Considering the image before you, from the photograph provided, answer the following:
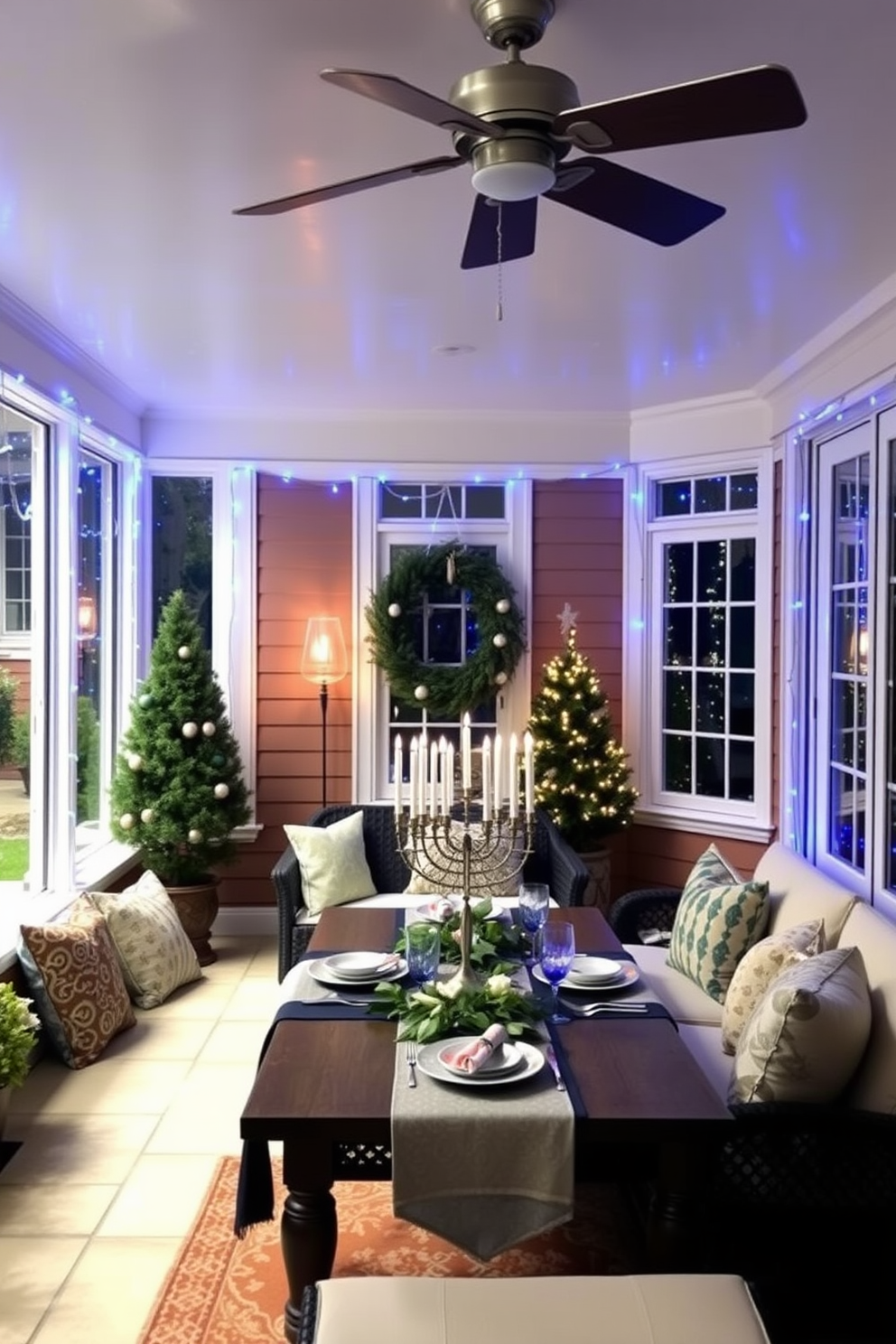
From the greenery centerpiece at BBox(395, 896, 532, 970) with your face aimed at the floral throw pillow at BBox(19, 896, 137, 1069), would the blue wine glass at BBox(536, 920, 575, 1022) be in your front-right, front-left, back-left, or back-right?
back-left

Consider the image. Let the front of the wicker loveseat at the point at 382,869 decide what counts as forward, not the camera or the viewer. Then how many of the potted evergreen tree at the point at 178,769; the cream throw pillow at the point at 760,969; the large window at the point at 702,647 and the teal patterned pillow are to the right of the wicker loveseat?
1

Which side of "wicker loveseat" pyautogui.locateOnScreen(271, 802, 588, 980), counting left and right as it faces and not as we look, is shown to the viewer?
front

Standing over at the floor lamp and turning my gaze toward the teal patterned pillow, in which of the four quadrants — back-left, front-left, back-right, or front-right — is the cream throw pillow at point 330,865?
front-right

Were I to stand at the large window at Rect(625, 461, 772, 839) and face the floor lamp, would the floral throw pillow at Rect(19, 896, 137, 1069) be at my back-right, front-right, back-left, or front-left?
front-left

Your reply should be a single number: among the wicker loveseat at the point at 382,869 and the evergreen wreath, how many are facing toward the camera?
2

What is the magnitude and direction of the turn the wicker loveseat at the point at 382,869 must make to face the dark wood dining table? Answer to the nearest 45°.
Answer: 0° — it already faces it

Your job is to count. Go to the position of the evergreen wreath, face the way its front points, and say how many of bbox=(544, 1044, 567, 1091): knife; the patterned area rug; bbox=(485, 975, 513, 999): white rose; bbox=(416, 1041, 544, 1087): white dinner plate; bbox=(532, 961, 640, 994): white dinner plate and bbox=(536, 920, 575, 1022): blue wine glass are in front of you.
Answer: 6

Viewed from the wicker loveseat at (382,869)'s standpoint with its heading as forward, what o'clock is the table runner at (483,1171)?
The table runner is roughly at 12 o'clock from the wicker loveseat.

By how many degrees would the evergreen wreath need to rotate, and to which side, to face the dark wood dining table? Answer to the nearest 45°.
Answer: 0° — it already faces it

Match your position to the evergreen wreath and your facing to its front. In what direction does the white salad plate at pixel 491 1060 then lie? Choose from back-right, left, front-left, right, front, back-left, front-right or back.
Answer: front

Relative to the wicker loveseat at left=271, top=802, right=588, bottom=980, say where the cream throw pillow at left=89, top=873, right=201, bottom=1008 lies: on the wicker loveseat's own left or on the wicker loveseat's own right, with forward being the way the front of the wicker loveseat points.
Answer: on the wicker loveseat's own right

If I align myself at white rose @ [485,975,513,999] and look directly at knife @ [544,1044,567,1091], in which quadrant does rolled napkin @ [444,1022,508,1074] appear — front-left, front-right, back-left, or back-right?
front-right

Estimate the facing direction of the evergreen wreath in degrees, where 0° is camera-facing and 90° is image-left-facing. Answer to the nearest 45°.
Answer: approximately 0°

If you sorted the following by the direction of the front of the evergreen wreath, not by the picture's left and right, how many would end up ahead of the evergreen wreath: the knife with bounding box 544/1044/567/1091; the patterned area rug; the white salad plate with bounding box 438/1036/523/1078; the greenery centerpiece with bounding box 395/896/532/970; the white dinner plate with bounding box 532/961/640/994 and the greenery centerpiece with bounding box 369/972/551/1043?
6

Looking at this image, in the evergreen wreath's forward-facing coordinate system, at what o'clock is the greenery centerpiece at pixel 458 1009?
The greenery centerpiece is roughly at 12 o'clock from the evergreen wreath.

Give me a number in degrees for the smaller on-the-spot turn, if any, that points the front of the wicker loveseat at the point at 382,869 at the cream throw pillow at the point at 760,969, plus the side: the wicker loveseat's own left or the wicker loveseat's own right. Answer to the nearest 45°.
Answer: approximately 45° to the wicker loveseat's own left

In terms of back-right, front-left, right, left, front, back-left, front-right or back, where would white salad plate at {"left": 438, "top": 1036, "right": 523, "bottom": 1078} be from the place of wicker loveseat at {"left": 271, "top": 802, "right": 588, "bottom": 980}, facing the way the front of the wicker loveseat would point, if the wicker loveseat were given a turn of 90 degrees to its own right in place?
left

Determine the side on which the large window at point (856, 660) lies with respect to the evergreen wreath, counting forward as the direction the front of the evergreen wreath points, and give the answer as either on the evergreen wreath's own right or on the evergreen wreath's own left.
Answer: on the evergreen wreath's own left

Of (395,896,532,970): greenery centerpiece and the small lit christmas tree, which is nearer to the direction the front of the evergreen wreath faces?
the greenery centerpiece
